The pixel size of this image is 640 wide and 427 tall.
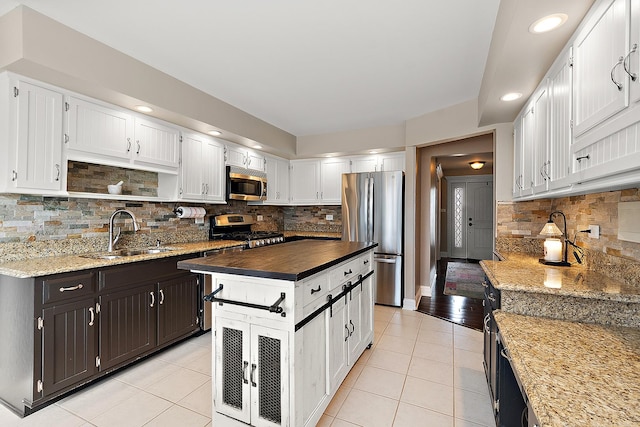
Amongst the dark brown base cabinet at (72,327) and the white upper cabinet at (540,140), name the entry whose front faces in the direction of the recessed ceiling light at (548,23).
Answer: the dark brown base cabinet

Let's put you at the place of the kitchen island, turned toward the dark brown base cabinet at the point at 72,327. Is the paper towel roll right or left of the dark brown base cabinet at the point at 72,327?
right

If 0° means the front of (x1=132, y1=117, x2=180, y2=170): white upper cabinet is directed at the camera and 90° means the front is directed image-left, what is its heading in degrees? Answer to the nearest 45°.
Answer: approximately 315°

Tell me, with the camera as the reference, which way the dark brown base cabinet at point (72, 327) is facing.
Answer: facing the viewer and to the right of the viewer

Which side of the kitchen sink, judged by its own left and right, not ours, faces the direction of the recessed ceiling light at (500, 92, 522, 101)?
front

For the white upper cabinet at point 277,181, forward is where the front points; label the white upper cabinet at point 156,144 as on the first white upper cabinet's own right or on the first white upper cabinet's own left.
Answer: on the first white upper cabinet's own right

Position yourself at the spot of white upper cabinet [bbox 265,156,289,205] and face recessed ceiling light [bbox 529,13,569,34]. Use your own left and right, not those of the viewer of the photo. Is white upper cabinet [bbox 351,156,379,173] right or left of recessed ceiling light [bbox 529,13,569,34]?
left

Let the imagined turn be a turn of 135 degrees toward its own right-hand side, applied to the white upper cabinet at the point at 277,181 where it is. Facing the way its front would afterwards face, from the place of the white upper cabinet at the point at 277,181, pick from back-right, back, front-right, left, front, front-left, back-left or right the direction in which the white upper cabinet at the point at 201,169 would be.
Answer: front-left

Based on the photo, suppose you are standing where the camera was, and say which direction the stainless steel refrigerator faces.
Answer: facing the viewer

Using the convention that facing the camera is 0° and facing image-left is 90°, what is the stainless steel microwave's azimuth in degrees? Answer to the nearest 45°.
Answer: approximately 315°

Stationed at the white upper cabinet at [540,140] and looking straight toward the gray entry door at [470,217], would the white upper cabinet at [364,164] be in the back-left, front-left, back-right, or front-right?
front-left

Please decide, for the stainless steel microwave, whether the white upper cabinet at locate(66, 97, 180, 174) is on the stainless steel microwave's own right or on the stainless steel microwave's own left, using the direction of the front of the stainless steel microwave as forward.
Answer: on the stainless steel microwave's own right

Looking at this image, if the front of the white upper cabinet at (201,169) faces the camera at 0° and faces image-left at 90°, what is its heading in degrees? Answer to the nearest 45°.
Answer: approximately 315°

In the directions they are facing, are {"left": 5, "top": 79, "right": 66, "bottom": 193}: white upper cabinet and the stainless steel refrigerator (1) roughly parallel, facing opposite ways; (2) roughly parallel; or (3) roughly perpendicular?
roughly perpendicular

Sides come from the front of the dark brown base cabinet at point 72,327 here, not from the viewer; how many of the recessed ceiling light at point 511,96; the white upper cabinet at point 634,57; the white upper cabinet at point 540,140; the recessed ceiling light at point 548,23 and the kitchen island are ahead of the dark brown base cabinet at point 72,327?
5

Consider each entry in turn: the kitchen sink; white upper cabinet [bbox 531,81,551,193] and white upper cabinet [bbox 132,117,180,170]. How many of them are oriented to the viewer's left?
1

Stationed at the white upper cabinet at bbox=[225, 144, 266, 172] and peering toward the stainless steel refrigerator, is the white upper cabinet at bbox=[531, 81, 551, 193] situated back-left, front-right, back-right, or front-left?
front-right

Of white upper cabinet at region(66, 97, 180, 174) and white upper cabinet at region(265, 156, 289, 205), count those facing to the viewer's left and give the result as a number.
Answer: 0
